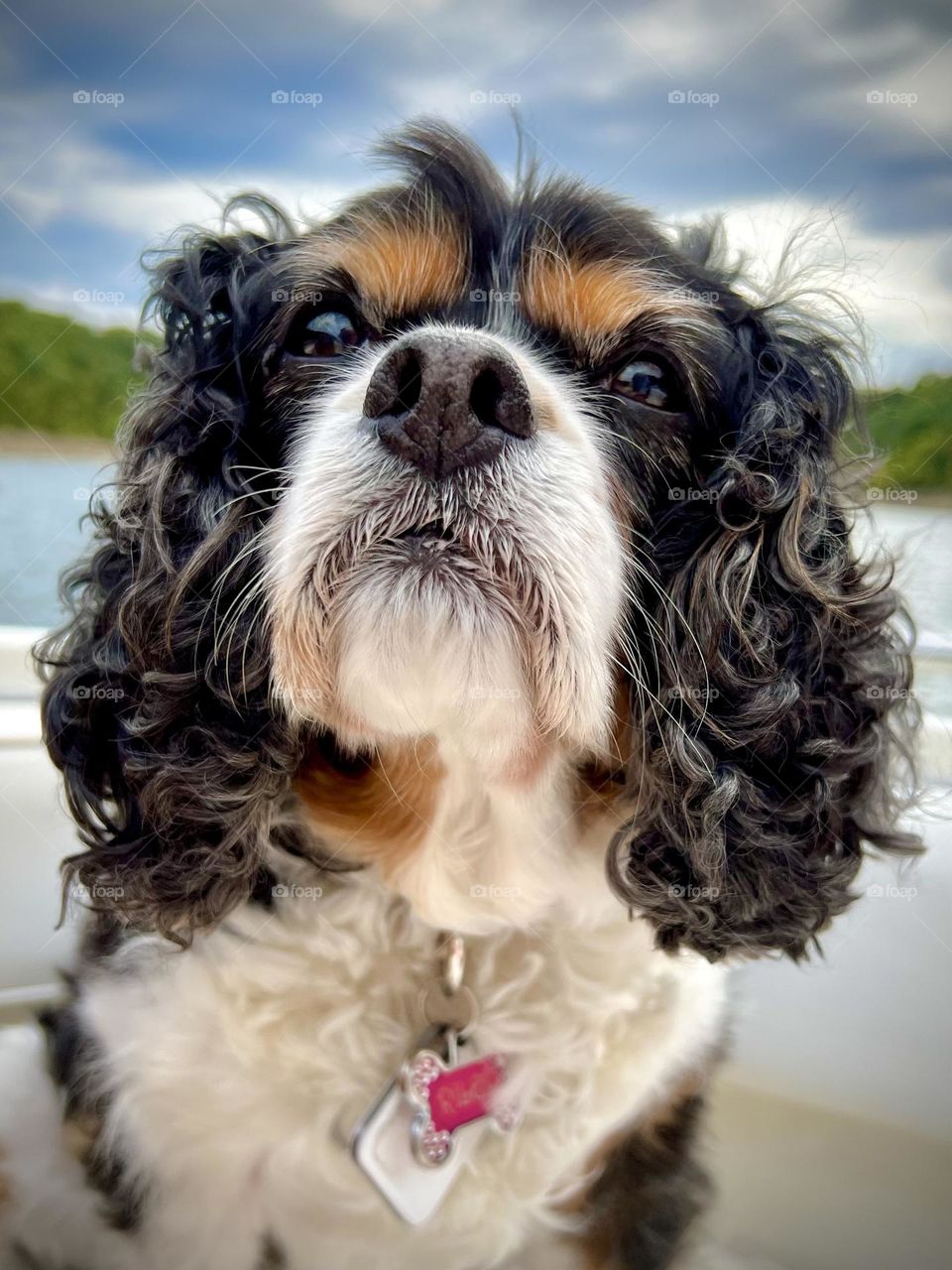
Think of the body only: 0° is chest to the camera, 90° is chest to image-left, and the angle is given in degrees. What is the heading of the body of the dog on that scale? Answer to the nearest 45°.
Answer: approximately 0°
